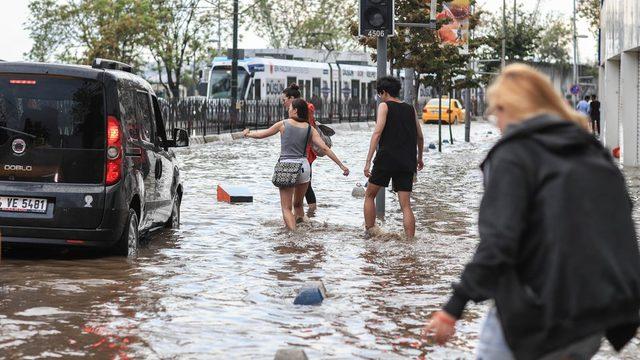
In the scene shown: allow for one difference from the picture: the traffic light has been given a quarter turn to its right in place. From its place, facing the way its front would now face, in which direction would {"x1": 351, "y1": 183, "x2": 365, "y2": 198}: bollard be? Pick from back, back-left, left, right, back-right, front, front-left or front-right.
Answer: right

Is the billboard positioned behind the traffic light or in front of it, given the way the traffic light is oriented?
behind

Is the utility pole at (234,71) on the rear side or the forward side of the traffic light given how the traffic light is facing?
on the rear side

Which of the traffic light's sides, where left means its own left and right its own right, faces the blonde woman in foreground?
front

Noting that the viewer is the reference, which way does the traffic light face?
facing the viewer

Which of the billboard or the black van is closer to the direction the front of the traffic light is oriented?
the black van

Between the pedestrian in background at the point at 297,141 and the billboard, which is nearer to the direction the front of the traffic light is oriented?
the pedestrian in background

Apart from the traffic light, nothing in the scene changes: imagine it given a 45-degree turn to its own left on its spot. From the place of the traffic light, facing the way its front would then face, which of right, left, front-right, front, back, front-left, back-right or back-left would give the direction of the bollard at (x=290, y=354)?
front-right

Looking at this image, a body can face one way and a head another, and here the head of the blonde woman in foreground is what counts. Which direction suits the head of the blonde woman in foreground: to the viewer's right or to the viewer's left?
to the viewer's left

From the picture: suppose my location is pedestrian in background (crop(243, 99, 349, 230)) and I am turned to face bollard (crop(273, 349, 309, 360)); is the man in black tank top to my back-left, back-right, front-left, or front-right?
front-left

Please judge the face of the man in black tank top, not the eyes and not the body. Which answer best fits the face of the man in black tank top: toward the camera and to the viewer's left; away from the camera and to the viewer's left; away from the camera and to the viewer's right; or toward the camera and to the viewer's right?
away from the camera and to the viewer's left

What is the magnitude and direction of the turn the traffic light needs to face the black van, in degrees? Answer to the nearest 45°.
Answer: approximately 45° to its right

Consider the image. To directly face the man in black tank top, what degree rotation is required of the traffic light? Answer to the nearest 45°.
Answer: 0° — it already faces them
